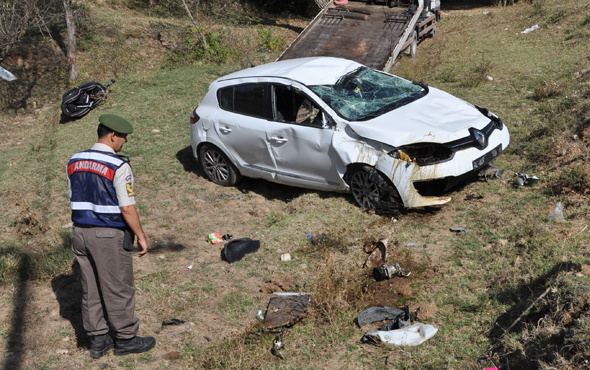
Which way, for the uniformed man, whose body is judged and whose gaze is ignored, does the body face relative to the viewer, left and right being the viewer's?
facing away from the viewer and to the right of the viewer

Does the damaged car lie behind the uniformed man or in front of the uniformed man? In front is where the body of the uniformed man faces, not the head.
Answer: in front

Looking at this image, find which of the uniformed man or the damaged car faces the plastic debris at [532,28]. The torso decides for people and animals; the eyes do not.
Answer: the uniformed man

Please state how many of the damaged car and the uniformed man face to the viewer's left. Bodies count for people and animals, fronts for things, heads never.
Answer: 0

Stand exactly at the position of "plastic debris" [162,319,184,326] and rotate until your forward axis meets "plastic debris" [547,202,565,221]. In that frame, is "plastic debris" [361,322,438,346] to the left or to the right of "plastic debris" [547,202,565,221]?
right

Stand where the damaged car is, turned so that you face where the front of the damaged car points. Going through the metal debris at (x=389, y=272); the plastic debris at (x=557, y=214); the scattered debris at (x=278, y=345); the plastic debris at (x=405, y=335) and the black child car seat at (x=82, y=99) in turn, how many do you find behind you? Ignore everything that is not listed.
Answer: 1

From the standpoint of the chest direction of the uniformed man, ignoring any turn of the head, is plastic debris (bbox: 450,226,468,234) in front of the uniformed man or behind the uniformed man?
in front

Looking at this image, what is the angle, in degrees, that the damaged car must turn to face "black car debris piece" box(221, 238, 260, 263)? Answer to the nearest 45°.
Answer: approximately 90° to its right

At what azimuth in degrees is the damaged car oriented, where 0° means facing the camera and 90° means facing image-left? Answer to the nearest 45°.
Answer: approximately 315°

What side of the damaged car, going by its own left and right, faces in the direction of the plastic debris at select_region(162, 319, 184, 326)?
right

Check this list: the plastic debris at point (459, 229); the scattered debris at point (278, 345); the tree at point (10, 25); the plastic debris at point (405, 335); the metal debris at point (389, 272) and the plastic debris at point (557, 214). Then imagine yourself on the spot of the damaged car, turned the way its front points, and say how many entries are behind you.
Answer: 1

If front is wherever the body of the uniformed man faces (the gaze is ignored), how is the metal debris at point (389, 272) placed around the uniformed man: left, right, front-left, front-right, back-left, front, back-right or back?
front-right
